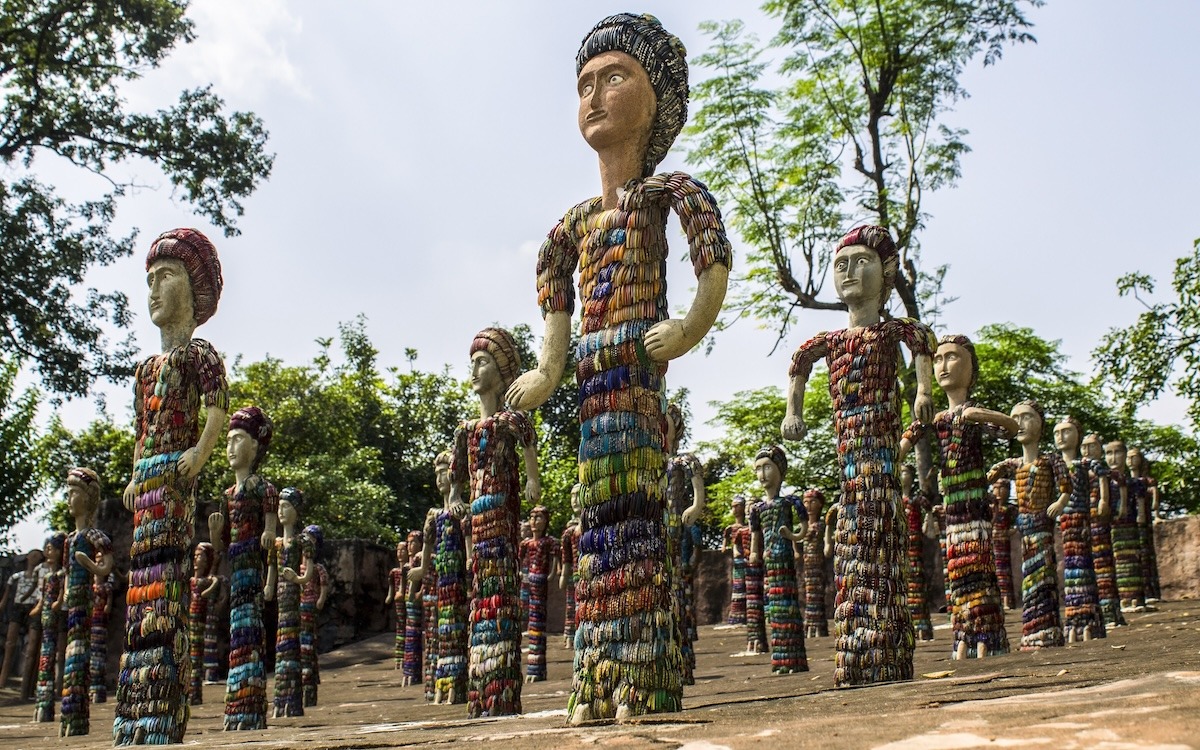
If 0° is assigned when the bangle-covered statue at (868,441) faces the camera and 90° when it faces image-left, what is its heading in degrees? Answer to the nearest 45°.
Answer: approximately 45°

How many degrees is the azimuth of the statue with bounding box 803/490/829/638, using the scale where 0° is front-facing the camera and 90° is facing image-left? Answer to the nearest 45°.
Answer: approximately 45°

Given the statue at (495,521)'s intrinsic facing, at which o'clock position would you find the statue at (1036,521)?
the statue at (1036,521) is roughly at 7 o'clock from the statue at (495,521).

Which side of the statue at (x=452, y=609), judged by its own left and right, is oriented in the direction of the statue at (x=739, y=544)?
back

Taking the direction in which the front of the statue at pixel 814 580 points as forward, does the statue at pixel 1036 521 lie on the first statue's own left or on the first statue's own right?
on the first statue's own left

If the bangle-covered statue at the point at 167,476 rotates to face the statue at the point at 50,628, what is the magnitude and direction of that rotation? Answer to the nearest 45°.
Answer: approximately 135° to its right

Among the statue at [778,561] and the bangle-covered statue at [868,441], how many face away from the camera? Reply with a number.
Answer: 0

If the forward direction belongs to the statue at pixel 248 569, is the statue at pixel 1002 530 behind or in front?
behind

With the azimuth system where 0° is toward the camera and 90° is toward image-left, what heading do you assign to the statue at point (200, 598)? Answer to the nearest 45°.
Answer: approximately 45°

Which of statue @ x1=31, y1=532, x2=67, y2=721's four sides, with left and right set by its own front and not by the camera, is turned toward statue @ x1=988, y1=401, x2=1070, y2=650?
left

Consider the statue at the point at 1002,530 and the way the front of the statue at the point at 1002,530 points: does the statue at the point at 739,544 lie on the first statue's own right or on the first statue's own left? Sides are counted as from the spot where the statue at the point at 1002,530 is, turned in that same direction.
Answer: on the first statue's own right

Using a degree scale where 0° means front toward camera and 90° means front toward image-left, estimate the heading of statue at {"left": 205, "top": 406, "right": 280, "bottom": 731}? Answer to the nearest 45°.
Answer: approximately 45°
